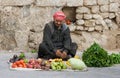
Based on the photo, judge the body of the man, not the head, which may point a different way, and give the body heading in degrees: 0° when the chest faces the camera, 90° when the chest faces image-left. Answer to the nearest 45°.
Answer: approximately 0°
